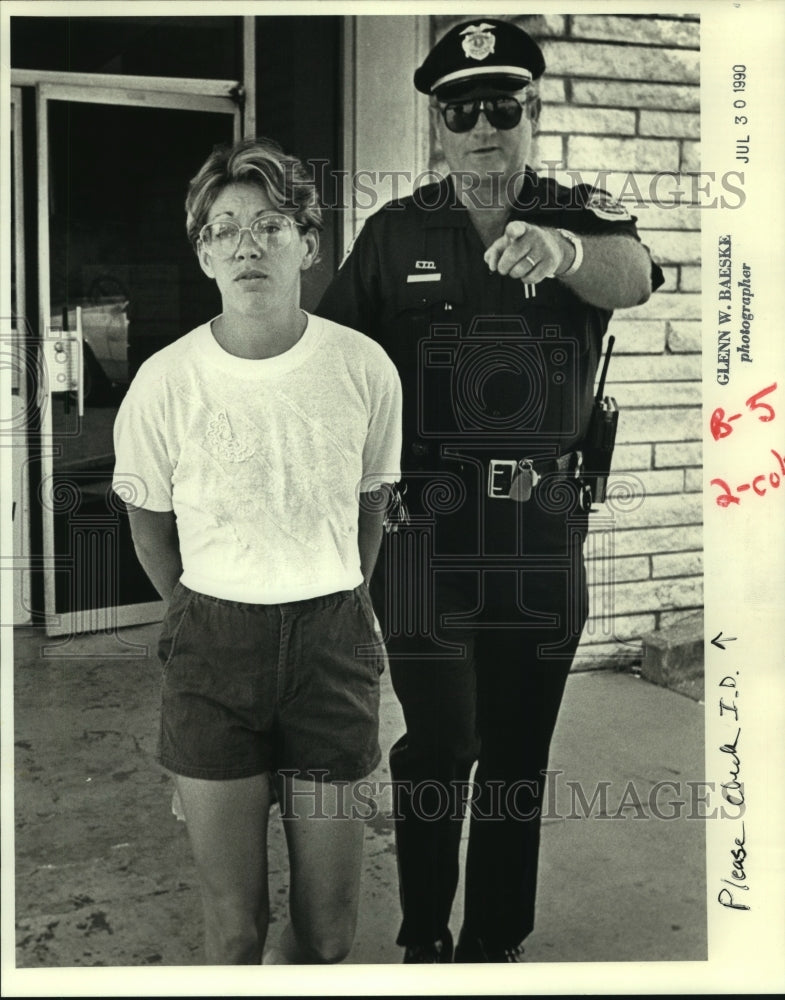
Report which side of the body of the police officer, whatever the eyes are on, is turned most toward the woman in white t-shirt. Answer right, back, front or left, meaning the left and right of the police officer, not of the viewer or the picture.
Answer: right

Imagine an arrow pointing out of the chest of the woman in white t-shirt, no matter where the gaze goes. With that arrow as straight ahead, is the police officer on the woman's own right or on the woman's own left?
on the woman's own left

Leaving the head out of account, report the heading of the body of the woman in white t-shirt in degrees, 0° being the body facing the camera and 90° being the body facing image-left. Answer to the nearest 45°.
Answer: approximately 0°

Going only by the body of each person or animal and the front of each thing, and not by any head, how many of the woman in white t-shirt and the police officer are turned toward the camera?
2
